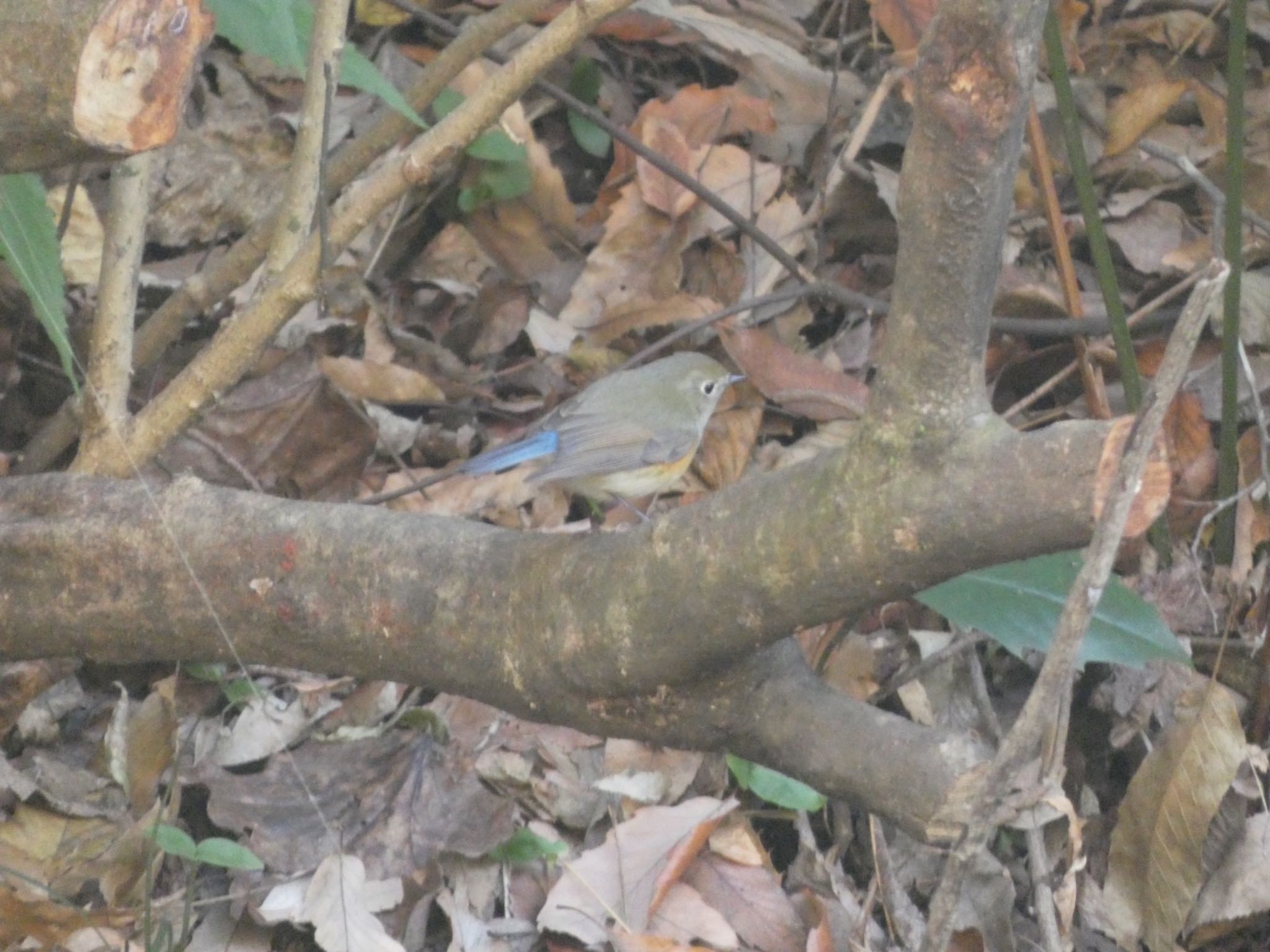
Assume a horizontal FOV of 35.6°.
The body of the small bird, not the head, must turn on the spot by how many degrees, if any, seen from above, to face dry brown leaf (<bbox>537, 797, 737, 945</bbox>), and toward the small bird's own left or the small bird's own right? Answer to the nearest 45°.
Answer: approximately 90° to the small bird's own right

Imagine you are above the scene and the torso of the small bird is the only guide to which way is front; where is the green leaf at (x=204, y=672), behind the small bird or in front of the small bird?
behind

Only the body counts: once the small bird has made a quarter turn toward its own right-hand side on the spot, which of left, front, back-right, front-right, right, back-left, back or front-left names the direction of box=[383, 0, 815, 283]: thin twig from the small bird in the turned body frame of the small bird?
back

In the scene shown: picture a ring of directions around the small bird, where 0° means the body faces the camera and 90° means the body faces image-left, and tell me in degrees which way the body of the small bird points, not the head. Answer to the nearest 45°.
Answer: approximately 270°

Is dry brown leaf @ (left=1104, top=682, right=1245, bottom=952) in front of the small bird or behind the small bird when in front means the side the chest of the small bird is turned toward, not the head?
in front

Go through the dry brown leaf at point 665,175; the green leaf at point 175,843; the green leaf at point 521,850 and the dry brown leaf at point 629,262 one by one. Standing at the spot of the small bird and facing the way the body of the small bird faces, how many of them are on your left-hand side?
2

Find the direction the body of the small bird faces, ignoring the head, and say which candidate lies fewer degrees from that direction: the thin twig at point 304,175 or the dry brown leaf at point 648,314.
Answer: the dry brown leaf

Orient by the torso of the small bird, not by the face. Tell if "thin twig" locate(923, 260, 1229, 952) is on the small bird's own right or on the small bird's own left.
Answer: on the small bird's own right

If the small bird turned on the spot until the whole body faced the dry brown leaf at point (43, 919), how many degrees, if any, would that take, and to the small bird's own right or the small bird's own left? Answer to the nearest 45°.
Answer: approximately 135° to the small bird's own right

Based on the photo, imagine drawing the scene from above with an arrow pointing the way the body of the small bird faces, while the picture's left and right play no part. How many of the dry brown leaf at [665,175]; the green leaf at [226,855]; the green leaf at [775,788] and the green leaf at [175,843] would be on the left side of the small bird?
1

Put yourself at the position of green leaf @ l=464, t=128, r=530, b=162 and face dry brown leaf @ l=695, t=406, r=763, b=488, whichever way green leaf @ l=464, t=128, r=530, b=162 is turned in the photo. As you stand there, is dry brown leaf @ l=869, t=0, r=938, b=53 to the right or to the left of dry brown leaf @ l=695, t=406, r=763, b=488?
left

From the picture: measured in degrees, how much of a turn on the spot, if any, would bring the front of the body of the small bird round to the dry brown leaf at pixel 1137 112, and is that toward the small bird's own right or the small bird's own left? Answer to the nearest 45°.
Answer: approximately 45° to the small bird's own left
